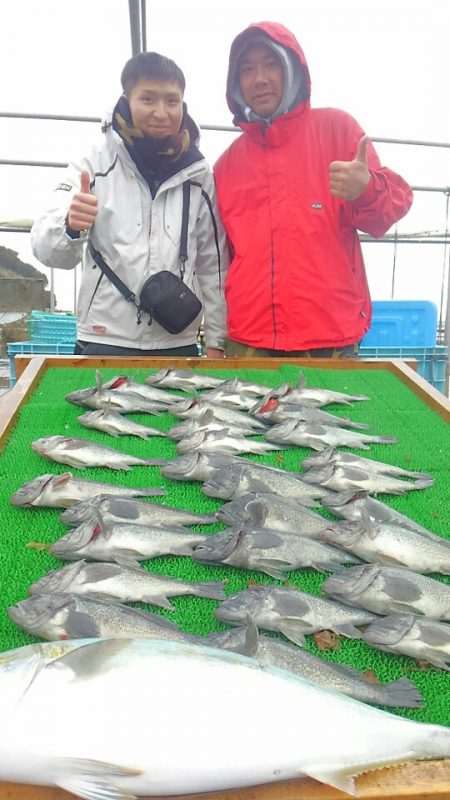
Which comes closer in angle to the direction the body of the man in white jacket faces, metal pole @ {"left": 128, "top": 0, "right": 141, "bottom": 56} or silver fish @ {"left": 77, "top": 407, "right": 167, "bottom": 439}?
the silver fish

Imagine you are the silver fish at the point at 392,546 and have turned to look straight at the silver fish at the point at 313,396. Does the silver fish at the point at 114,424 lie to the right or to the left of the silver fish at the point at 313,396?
left

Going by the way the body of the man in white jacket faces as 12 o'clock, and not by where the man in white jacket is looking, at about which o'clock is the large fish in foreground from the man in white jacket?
The large fish in foreground is roughly at 12 o'clock from the man in white jacket.

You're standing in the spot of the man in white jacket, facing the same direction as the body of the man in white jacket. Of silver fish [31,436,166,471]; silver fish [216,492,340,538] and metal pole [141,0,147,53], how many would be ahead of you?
2

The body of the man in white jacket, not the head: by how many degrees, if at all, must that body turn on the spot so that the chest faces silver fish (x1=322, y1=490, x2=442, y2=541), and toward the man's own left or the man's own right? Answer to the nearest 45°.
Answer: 0° — they already face it

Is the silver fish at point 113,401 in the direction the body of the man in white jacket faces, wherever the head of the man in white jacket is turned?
yes

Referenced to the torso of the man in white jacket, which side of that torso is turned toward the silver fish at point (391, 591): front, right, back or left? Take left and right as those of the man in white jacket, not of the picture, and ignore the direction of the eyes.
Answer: front

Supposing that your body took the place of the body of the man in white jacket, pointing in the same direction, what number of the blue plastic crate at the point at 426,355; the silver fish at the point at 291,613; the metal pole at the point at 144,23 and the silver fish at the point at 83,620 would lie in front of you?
2

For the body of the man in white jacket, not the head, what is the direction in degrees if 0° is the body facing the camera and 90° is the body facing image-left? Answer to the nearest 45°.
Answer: approximately 0°

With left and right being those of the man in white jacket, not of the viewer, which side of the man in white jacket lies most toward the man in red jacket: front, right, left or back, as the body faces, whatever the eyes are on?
left

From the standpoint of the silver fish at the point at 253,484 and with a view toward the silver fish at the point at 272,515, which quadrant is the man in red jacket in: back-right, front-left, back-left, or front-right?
back-left

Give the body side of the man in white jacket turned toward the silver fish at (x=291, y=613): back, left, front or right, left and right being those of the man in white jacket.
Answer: front

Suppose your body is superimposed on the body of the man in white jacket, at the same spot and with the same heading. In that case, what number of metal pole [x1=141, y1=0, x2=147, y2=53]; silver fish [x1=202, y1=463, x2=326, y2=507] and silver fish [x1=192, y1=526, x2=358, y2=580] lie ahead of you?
2

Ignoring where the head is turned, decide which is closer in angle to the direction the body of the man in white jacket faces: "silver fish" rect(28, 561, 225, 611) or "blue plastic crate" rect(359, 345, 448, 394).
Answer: the silver fish
